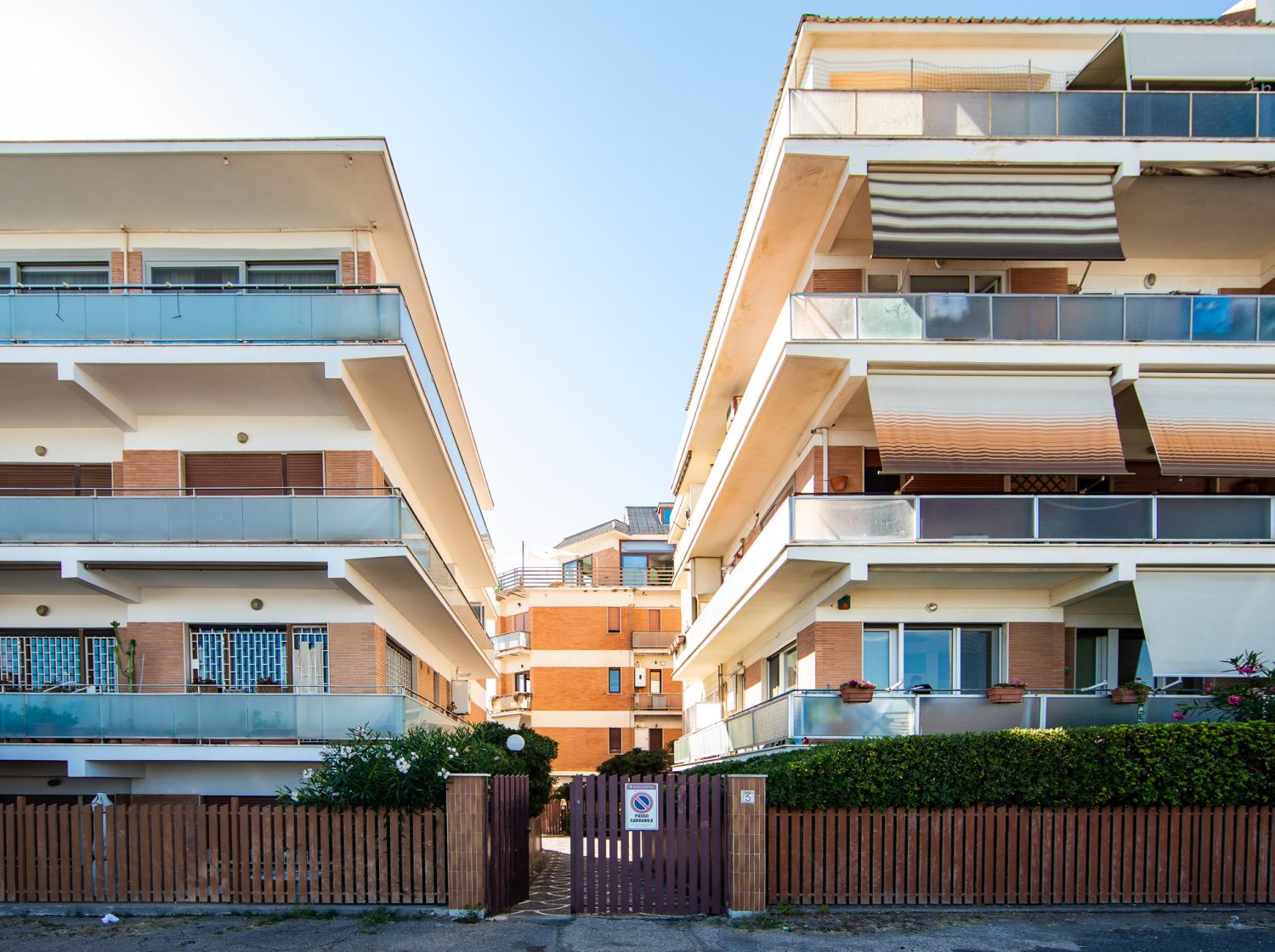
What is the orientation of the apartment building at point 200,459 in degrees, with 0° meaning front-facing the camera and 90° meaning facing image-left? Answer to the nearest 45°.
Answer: approximately 0°

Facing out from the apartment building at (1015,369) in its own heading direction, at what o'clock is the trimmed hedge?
The trimmed hedge is roughly at 12 o'clock from the apartment building.

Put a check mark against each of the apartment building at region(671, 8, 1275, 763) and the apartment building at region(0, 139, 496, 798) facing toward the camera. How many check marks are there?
2

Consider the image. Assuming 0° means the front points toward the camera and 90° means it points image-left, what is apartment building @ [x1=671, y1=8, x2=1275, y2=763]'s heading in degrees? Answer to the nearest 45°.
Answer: approximately 0°
